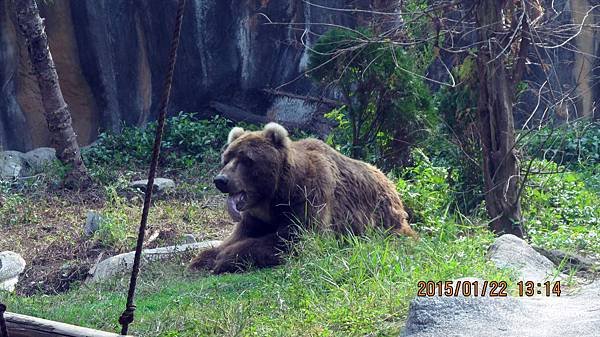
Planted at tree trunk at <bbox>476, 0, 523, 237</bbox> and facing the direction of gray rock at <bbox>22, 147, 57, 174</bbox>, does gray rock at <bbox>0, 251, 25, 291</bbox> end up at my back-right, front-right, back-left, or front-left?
front-left

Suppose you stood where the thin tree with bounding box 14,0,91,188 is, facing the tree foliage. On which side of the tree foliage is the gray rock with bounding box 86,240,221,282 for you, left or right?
right

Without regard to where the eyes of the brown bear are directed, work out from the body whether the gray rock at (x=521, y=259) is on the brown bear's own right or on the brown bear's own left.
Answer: on the brown bear's own left

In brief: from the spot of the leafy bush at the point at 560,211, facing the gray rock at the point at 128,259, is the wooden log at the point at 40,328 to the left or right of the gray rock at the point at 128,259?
left

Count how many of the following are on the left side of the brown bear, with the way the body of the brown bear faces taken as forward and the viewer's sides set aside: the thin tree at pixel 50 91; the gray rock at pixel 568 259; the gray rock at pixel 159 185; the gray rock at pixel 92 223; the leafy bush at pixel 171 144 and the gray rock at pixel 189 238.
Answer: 1

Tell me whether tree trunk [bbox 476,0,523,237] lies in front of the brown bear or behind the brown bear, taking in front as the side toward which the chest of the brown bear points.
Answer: behind

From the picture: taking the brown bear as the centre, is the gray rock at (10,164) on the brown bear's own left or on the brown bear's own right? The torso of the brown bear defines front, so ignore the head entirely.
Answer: on the brown bear's own right

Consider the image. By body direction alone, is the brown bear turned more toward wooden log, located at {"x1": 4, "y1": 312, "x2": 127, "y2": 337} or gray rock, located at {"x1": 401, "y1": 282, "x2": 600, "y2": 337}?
the wooden log

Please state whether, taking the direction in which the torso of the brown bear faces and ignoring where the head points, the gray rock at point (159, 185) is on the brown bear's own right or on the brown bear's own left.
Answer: on the brown bear's own right

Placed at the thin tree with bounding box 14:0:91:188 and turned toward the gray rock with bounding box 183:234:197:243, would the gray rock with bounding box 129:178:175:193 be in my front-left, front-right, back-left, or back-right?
front-left

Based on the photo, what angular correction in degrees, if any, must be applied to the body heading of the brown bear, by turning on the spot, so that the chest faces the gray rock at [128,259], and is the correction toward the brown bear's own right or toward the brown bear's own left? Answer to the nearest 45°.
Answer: approximately 45° to the brown bear's own right

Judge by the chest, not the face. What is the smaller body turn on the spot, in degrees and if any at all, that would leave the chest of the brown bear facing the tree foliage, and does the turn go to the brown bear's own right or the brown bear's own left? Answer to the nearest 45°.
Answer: approximately 180°

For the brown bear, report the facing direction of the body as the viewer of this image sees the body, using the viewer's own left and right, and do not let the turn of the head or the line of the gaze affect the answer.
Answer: facing the viewer and to the left of the viewer

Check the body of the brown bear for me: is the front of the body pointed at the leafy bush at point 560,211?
no
